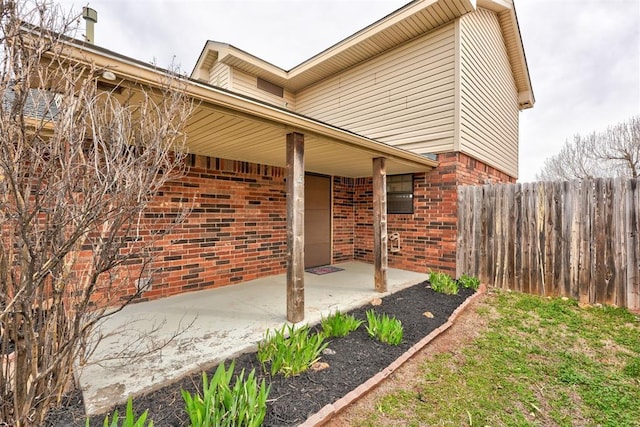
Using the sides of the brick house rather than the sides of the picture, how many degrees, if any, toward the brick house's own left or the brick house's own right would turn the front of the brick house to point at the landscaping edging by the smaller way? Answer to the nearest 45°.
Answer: approximately 45° to the brick house's own right

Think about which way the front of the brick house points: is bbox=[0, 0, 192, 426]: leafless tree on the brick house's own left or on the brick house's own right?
on the brick house's own right

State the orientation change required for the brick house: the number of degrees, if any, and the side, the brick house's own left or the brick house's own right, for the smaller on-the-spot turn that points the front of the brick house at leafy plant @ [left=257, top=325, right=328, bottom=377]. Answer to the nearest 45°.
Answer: approximately 45° to the brick house's own right

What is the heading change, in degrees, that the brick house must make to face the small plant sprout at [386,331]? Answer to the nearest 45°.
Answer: approximately 45° to its right

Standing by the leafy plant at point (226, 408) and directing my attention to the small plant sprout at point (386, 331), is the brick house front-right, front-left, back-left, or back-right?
front-left

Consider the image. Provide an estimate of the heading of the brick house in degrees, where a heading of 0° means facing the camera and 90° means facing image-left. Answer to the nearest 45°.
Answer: approximately 315°

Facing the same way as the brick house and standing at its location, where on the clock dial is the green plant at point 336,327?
The green plant is roughly at 2 o'clock from the brick house.

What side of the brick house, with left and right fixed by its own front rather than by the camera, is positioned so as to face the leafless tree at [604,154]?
left
